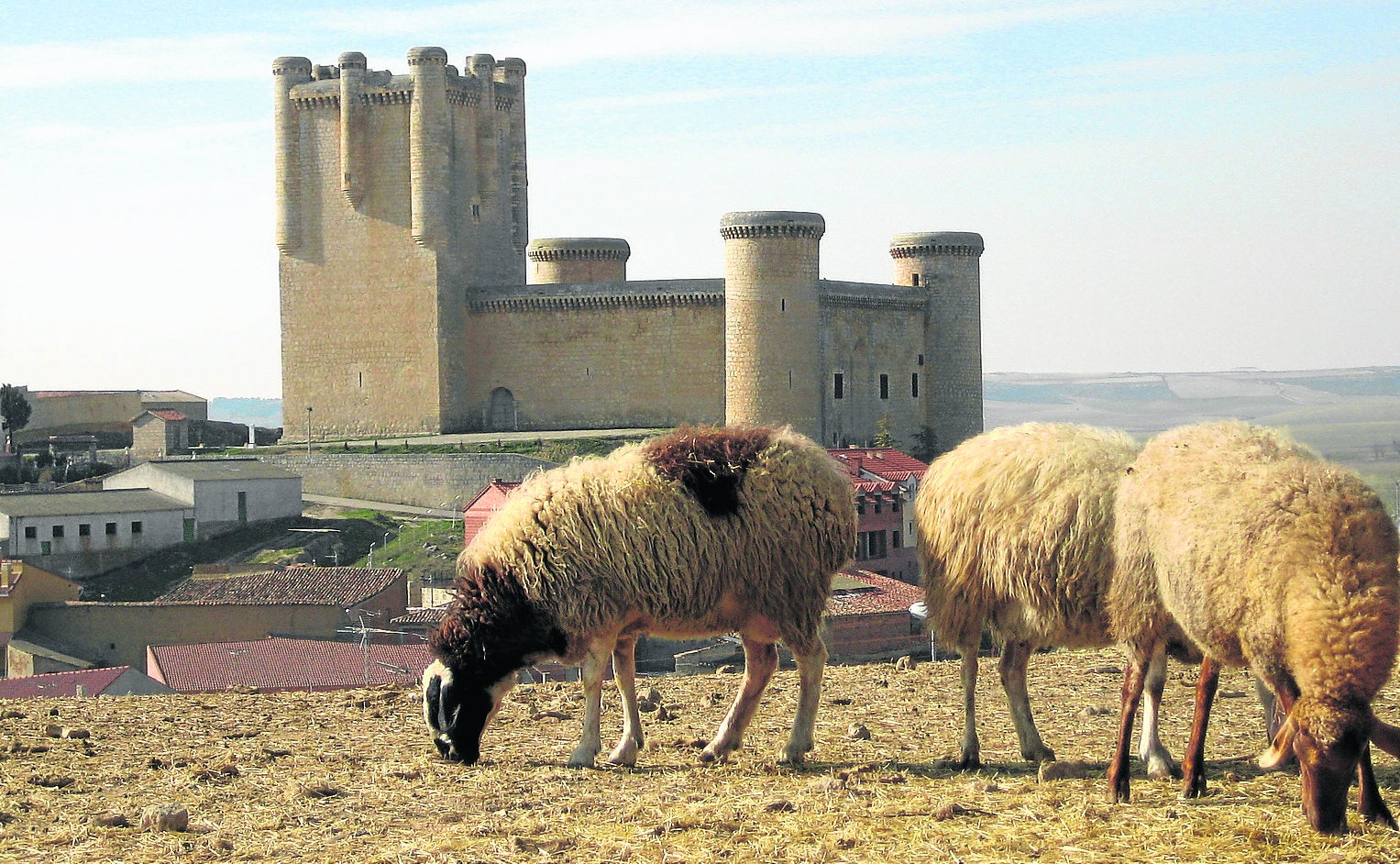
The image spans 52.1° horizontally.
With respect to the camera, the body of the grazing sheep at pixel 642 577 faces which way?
to the viewer's left

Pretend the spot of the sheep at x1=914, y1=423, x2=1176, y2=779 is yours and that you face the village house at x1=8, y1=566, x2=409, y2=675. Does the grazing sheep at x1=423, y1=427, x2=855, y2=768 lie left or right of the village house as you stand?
left

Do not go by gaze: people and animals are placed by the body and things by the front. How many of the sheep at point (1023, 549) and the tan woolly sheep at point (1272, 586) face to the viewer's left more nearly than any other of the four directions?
0

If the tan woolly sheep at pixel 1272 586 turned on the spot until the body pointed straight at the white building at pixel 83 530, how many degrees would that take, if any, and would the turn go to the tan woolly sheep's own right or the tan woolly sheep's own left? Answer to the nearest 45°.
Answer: approximately 180°

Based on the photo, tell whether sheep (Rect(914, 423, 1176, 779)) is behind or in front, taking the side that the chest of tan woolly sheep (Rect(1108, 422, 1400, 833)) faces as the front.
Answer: behind

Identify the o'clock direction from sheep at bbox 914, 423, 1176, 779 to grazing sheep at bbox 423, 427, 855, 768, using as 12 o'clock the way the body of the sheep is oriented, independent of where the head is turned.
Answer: The grazing sheep is roughly at 6 o'clock from the sheep.

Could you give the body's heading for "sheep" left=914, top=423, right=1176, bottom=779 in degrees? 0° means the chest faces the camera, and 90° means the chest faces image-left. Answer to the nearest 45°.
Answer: approximately 270°

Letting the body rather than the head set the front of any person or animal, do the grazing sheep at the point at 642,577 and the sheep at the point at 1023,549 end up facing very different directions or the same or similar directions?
very different directions

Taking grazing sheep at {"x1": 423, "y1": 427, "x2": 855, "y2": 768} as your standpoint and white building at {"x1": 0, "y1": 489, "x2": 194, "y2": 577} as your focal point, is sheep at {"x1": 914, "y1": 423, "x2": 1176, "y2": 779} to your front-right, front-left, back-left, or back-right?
back-right

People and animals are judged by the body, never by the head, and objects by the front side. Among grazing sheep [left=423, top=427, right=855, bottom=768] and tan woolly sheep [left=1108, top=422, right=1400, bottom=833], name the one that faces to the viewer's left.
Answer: the grazing sheep

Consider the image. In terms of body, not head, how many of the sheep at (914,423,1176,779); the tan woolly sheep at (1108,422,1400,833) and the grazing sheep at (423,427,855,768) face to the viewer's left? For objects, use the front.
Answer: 1

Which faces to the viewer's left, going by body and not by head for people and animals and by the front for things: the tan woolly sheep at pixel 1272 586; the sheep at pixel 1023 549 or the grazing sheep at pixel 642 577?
the grazing sheep

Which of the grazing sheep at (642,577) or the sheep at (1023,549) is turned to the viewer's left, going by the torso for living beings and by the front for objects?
the grazing sheep
